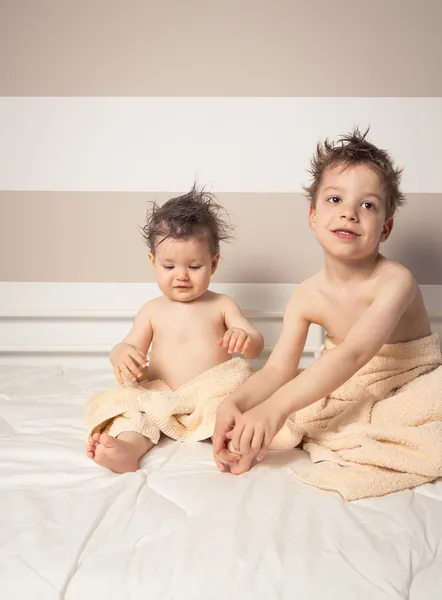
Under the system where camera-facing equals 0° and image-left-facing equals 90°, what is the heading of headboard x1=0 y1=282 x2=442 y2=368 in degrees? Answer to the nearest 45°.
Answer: approximately 0°

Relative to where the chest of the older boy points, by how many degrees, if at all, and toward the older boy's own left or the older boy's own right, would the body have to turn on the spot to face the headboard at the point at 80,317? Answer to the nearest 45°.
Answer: approximately 90° to the older boy's own right

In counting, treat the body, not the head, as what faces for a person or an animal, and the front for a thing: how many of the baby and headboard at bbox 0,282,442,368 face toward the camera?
2

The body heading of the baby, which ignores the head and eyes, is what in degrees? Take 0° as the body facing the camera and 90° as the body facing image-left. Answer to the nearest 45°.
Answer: approximately 0°
